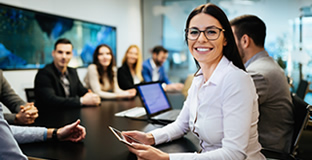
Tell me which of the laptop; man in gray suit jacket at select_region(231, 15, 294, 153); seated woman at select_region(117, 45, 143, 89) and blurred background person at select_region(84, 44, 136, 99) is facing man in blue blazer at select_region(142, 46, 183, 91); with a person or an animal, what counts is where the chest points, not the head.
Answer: the man in gray suit jacket

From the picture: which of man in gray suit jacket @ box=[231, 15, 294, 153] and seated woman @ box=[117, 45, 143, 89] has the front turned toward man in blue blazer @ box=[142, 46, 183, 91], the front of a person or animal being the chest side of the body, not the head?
the man in gray suit jacket

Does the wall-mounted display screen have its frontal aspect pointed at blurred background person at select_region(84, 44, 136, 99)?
yes

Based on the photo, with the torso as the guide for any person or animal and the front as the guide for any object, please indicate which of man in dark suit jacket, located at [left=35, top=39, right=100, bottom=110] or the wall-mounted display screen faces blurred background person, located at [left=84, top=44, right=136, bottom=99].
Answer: the wall-mounted display screen

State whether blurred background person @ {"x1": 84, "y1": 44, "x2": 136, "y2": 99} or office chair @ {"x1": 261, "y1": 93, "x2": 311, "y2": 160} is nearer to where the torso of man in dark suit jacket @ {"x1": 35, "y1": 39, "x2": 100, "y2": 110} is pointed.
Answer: the office chair

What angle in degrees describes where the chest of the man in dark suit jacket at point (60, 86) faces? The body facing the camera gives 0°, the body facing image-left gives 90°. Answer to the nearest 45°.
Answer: approximately 315°

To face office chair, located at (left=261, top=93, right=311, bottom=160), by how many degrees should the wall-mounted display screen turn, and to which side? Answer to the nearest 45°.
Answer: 0° — it already faces it

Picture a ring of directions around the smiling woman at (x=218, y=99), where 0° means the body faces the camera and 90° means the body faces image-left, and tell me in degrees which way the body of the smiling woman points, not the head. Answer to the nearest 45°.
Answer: approximately 45°

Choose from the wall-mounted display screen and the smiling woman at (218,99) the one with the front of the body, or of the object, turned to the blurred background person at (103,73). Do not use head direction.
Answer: the wall-mounted display screen

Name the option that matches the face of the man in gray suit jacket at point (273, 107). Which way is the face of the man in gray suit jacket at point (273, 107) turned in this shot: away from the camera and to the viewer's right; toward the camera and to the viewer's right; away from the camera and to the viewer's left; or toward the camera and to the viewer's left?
away from the camera and to the viewer's left
